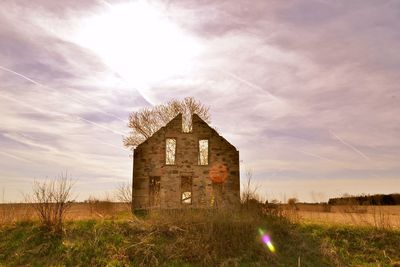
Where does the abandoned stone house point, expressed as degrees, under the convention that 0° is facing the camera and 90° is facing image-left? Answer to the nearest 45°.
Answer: approximately 0°
